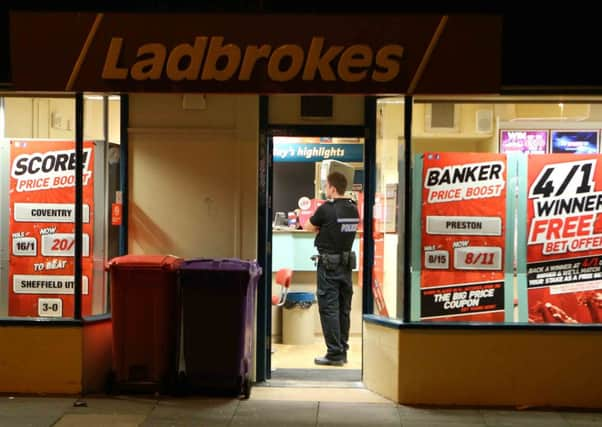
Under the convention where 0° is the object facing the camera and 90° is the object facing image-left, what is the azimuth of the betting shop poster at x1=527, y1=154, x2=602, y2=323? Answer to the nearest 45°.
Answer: approximately 0°

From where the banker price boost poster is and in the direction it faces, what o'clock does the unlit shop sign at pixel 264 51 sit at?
The unlit shop sign is roughly at 2 o'clock from the banker price boost poster.

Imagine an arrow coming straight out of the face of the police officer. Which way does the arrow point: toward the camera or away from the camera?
away from the camera

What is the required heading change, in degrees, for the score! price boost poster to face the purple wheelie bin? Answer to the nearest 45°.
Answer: approximately 45° to its left

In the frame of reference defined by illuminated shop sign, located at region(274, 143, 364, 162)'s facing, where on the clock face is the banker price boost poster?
The banker price boost poster is roughly at 11 o'clock from the illuminated shop sign.
